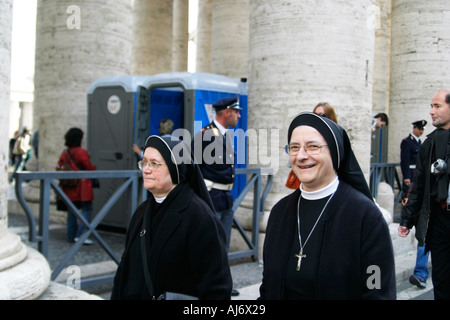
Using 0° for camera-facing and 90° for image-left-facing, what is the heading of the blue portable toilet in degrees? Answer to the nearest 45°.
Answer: approximately 45°

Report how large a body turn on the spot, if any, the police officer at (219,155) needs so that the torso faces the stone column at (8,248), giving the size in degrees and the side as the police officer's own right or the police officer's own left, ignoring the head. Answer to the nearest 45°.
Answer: approximately 90° to the police officer's own right

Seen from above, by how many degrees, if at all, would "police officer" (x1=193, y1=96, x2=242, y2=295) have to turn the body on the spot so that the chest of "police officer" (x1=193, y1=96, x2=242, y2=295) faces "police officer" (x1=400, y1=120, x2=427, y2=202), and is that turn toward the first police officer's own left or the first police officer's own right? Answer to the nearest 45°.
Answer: approximately 90° to the first police officer's own left

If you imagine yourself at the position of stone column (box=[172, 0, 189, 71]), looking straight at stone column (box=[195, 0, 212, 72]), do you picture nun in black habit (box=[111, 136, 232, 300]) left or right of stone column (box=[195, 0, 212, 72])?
right

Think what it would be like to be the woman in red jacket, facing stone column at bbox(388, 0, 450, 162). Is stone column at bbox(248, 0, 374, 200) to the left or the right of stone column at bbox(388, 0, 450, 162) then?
right

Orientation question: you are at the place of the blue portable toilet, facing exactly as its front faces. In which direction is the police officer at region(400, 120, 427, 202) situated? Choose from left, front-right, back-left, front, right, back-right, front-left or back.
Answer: back-left

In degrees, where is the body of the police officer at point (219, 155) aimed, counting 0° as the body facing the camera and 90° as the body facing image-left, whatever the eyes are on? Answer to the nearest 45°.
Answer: approximately 315°

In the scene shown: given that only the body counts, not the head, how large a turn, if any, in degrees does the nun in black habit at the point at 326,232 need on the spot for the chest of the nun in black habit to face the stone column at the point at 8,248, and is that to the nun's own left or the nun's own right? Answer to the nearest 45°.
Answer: approximately 90° to the nun's own right

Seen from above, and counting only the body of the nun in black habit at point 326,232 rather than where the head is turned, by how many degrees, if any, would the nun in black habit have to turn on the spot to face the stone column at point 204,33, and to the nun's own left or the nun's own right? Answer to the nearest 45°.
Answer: approximately 135° to the nun's own right

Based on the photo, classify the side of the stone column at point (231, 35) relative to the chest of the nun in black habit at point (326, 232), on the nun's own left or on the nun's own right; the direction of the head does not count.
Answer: on the nun's own right
